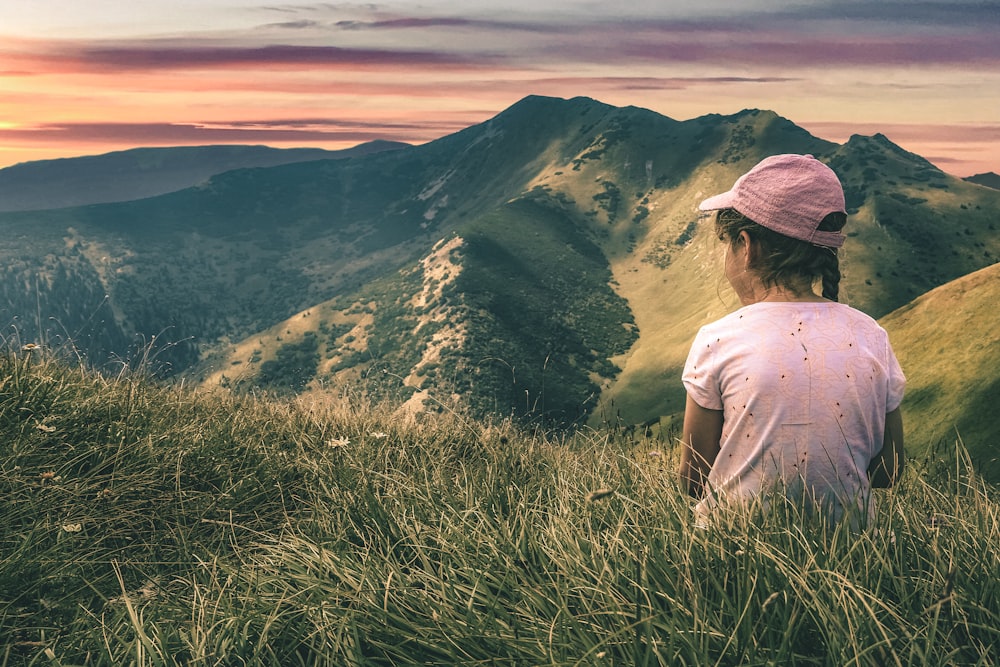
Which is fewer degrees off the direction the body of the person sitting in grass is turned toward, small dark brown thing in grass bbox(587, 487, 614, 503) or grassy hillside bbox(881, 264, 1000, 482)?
the grassy hillside

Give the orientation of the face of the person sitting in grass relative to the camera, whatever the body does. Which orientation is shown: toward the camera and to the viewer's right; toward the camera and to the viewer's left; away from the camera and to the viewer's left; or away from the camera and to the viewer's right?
away from the camera and to the viewer's left

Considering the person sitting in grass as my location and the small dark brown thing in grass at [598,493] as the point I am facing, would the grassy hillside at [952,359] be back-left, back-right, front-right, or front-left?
back-right

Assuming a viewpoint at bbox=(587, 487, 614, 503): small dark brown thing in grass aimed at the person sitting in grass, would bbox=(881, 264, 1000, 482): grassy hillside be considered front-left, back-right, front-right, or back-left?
front-left

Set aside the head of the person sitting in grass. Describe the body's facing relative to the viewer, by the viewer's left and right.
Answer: facing away from the viewer

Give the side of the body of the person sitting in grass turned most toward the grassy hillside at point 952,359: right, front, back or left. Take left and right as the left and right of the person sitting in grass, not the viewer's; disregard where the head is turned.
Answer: front

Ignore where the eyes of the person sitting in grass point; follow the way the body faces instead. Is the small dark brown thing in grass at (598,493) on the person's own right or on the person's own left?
on the person's own left
